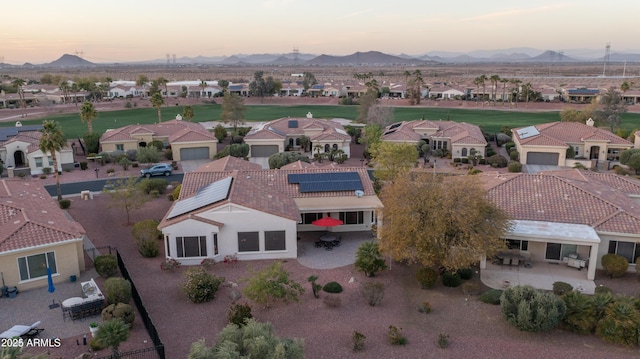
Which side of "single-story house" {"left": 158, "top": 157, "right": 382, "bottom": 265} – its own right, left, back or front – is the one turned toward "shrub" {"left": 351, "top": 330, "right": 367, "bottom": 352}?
back

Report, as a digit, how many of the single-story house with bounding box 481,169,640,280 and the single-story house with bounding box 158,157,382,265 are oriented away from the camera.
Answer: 2

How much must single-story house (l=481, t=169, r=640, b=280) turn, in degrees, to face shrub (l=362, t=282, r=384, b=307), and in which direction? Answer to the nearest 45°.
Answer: approximately 135° to its left

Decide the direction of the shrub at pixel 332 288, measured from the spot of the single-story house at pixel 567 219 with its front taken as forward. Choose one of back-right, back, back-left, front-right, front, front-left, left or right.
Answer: back-left

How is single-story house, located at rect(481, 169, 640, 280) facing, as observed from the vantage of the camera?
facing away from the viewer

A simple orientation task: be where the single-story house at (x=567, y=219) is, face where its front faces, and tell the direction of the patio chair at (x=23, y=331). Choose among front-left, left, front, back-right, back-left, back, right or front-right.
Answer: back-left

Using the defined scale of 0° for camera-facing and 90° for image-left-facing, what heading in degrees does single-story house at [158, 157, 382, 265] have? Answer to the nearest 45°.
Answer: approximately 180°

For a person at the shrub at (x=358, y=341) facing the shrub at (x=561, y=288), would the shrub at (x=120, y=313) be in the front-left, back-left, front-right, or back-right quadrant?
back-left

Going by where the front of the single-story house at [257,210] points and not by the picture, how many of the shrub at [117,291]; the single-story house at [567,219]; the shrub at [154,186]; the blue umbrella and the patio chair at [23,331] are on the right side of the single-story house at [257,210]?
1

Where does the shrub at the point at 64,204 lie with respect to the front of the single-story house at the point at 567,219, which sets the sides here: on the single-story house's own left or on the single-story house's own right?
on the single-story house's own left

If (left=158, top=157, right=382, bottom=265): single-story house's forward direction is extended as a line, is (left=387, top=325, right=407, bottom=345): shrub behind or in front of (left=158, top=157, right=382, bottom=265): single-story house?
behind

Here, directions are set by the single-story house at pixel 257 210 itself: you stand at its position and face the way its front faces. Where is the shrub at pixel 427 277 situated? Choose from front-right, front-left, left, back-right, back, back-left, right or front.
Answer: back-right

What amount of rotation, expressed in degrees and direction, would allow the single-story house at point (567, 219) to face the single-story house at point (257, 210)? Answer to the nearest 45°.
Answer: approximately 90° to its left

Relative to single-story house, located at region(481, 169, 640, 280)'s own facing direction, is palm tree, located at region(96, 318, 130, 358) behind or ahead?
behind

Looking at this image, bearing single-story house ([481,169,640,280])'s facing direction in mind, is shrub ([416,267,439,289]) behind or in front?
behind
